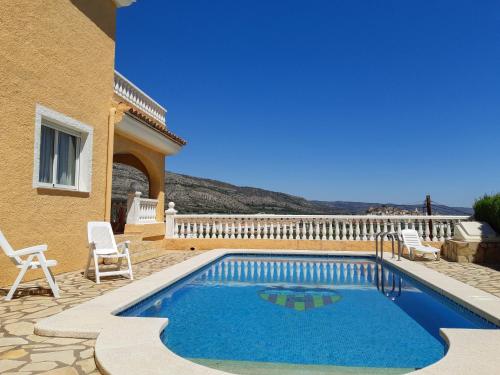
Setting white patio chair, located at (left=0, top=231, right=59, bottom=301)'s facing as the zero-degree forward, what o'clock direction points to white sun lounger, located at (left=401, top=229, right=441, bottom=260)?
white sun lounger, located at (left=401, top=229, right=441, bottom=260) is roughly at 12 o'clock from white patio chair, located at (left=0, top=231, right=59, bottom=301).

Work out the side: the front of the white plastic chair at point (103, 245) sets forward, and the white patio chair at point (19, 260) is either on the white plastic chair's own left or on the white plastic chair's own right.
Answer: on the white plastic chair's own right

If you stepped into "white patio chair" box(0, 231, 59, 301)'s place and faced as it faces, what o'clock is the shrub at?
The shrub is roughly at 12 o'clock from the white patio chair.

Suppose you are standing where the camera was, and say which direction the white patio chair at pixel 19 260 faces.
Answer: facing to the right of the viewer

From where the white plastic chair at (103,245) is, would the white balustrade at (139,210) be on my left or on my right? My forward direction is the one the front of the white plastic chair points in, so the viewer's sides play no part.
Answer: on my left

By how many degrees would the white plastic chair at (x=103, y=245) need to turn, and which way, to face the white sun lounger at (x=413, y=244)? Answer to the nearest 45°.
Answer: approximately 45° to its left

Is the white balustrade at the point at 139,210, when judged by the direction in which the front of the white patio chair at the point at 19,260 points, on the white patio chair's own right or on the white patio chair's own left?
on the white patio chair's own left
